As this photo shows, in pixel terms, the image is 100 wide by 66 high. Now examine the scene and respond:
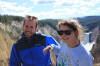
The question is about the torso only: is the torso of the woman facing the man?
no

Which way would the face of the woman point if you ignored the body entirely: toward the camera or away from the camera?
toward the camera

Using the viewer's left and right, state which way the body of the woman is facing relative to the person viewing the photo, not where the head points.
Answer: facing the viewer and to the left of the viewer

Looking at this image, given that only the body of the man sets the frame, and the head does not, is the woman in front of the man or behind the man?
in front

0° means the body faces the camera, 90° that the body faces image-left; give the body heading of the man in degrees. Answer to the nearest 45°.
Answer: approximately 0°

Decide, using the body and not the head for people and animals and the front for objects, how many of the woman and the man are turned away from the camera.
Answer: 0
